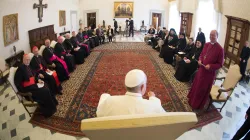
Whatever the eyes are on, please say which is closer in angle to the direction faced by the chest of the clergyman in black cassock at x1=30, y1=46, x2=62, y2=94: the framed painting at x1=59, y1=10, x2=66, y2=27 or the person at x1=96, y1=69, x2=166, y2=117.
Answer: the person

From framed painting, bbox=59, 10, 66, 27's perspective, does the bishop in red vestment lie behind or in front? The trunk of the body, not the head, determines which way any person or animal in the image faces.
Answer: in front

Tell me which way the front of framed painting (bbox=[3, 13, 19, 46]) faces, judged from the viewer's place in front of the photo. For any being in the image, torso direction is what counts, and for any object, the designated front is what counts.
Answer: facing the viewer and to the right of the viewer

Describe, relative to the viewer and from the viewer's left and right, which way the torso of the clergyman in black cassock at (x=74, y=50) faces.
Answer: facing to the right of the viewer

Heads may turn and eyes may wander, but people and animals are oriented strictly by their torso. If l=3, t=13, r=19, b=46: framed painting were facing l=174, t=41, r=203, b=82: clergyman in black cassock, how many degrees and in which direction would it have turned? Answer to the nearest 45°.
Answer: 0° — it already faces them

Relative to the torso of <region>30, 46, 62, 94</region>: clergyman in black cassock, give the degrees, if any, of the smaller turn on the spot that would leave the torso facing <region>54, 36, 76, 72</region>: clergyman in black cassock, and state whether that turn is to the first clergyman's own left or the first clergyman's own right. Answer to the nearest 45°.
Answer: approximately 135° to the first clergyman's own left

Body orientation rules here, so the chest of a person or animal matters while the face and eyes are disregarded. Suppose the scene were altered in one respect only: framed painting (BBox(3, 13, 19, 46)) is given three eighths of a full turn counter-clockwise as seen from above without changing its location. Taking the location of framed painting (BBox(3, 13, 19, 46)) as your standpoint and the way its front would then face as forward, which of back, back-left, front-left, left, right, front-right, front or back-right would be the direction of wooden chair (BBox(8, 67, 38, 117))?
back

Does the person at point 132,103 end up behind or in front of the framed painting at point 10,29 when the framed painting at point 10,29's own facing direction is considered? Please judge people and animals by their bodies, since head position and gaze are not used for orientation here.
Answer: in front

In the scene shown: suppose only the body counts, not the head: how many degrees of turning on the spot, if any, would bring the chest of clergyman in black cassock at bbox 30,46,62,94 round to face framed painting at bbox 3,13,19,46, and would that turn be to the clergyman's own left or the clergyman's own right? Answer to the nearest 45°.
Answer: approximately 135° to the clergyman's own left

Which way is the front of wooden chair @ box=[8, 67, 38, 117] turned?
to the viewer's right

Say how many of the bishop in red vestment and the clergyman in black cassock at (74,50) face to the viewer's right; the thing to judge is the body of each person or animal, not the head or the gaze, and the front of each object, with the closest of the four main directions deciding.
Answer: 1

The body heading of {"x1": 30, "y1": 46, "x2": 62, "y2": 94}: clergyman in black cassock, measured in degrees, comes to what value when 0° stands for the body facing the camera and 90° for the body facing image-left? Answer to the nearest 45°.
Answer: approximately 315°

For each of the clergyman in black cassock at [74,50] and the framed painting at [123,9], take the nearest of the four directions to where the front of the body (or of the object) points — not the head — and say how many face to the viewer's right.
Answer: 1

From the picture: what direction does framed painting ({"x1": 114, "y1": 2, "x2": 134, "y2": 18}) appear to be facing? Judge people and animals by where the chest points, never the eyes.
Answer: toward the camera
